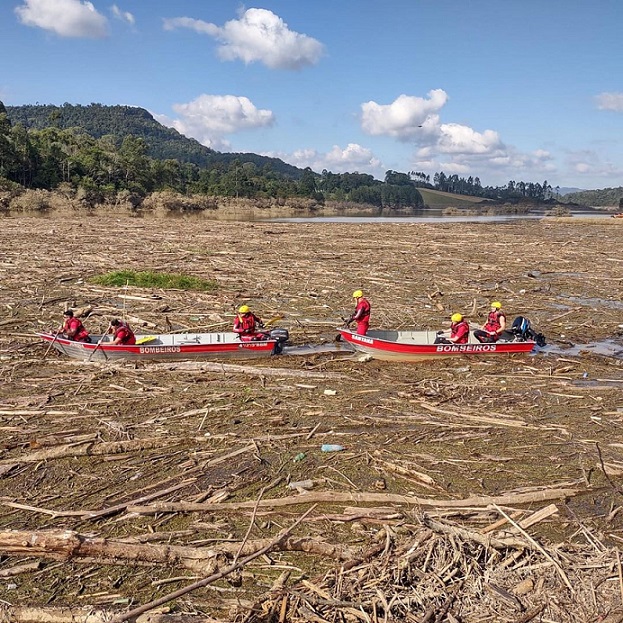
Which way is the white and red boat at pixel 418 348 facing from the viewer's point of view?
to the viewer's left

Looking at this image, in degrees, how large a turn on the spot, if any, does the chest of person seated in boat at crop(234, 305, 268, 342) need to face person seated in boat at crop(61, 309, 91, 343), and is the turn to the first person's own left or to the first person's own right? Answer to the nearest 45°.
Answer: approximately 45° to the first person's own right

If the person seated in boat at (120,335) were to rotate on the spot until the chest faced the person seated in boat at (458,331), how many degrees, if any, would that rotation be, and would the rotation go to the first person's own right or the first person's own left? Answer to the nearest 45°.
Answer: approximately 180°

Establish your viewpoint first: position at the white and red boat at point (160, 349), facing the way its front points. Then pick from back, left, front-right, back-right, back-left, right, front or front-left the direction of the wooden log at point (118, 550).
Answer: left

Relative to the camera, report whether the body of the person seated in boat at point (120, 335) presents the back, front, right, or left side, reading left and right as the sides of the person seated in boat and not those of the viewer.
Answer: left

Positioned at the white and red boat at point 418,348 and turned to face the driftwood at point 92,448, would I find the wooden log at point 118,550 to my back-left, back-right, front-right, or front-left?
front-left

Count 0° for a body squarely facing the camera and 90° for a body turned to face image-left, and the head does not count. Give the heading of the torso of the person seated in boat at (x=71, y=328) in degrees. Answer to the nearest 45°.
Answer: approximately 90°

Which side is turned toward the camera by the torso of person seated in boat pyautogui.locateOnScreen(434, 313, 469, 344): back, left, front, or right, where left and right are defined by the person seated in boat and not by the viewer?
left

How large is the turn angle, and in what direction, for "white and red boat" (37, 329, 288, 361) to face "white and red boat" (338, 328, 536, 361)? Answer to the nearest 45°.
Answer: approximately 180°

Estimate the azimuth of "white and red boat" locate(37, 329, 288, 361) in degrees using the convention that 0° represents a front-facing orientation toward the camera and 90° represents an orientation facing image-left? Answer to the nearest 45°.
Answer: approximately 90°

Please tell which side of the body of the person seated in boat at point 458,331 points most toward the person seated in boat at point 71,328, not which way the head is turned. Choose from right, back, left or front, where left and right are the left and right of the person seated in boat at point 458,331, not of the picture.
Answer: front

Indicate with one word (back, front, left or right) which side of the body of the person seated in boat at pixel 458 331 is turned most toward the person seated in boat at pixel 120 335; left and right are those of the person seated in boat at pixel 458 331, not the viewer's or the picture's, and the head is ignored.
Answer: front

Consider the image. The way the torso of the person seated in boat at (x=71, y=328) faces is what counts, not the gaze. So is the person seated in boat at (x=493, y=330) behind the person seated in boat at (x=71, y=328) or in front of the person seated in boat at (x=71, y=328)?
behind

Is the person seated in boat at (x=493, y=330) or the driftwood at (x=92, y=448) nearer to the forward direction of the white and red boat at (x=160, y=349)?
the driftwood

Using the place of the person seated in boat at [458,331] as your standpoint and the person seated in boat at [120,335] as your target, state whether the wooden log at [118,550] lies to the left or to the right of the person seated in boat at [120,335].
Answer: left
